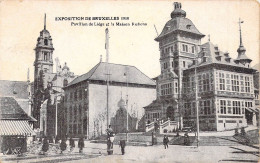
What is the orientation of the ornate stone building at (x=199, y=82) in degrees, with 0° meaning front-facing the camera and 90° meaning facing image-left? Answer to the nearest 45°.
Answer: approximately 45°

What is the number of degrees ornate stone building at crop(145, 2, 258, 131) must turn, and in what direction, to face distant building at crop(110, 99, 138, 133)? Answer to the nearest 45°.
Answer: approximately 90° to its right

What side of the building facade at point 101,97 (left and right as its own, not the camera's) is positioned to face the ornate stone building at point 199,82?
left

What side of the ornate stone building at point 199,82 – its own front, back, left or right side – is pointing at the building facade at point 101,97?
right
